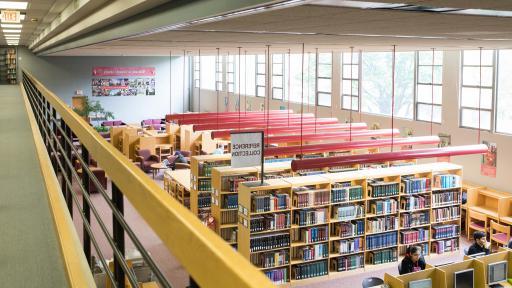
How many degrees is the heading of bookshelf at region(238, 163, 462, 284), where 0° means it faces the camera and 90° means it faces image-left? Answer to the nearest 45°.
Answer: approximately 315°

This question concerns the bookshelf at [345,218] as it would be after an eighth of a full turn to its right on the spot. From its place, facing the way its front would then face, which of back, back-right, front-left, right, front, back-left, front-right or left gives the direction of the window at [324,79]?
back

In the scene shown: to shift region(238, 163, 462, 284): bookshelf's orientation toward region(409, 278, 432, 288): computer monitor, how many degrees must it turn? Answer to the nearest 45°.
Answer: approximately 45° to its right

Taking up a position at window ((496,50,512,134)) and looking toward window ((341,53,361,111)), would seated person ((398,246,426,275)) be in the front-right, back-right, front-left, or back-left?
back-left

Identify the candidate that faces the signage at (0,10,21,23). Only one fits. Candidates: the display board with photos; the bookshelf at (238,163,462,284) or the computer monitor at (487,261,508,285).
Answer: the display board with photos

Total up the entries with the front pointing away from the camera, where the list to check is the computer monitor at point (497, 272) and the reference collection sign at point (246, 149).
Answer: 1

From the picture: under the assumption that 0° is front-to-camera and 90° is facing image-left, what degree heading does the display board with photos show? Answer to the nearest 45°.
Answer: approximately 0°
